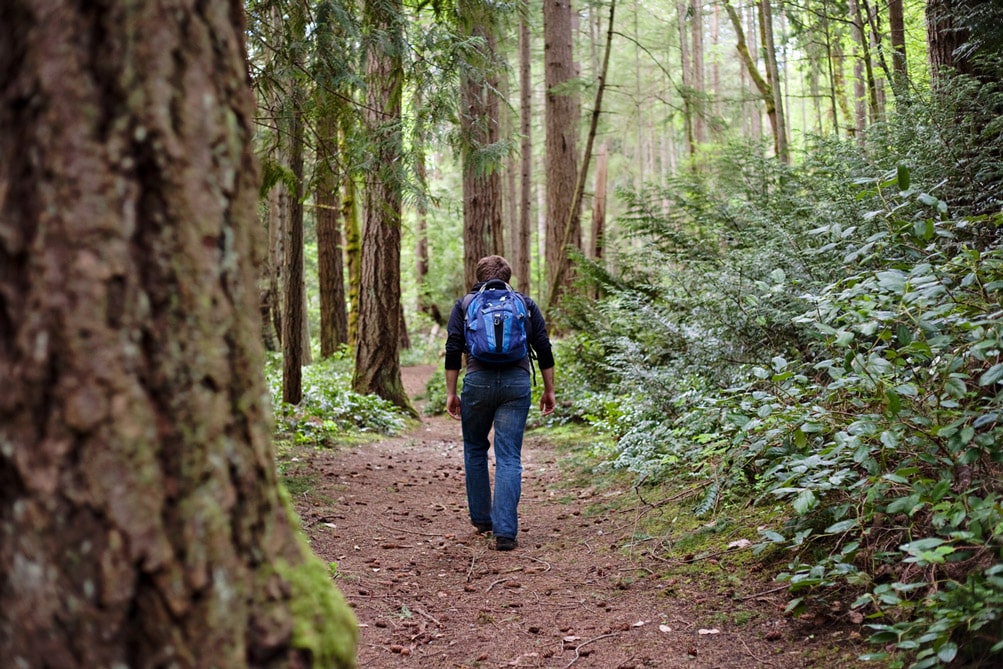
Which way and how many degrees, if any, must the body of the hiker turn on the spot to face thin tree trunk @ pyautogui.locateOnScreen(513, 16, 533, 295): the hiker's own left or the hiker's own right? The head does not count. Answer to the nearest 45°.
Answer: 0° — they already face it

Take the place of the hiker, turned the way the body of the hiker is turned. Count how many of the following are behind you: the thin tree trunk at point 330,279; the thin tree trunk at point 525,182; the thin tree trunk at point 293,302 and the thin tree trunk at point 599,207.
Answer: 0

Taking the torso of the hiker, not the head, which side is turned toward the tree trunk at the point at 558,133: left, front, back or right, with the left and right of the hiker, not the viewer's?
front

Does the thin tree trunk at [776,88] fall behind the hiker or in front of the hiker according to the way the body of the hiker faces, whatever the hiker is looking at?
in front

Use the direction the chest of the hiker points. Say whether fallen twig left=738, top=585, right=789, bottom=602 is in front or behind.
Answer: behind

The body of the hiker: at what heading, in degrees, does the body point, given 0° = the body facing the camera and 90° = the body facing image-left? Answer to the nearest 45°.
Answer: approximately 180°

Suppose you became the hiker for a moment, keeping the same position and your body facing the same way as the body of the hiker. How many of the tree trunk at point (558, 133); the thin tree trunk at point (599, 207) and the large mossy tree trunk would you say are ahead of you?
2

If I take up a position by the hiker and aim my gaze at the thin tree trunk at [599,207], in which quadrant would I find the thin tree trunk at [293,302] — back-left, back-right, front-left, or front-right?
front-left

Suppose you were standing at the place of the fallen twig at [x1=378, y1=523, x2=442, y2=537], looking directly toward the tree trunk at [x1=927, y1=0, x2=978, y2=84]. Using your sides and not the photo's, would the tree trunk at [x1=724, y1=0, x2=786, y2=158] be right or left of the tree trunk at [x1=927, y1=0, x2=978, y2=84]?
left

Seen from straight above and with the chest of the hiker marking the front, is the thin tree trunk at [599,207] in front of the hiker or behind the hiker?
in front

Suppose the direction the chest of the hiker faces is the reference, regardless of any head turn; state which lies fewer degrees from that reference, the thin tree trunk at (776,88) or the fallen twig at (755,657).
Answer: the thin tree trunk

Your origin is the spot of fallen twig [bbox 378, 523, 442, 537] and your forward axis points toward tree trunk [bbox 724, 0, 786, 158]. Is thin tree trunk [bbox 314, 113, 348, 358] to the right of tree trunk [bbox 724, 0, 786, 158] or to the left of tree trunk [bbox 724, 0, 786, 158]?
left

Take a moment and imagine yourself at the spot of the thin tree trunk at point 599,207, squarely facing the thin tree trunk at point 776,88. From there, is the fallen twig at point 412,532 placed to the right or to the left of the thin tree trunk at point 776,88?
right
